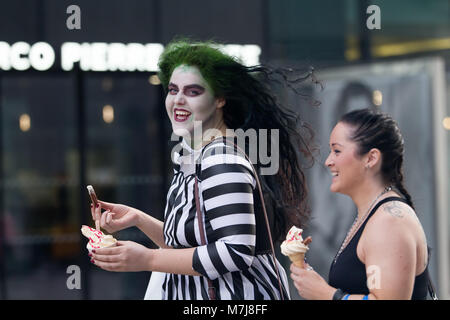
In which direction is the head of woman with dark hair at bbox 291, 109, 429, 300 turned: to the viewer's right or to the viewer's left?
to the viewer's left

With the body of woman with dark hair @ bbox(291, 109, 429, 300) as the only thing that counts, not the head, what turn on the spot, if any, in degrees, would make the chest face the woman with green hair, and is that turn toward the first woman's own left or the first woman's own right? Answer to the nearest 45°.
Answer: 0° — they already face them

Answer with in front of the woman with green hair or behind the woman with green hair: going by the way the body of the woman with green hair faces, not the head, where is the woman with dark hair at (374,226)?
behind

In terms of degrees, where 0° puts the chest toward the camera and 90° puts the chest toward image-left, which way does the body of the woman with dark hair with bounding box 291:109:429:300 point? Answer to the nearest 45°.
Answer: approximately 90°
